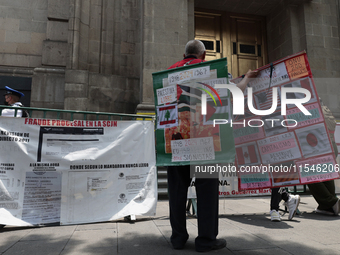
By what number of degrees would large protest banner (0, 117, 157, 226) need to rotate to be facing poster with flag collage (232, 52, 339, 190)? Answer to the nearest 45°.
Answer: approximately 45° to its left

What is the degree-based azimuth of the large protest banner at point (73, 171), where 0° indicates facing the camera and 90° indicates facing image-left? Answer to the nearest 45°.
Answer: approximately 0°

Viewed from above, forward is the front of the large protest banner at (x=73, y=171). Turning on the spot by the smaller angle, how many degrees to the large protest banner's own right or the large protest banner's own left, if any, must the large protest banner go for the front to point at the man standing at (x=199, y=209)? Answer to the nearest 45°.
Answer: approximately 45° to the large protest banner's own left
